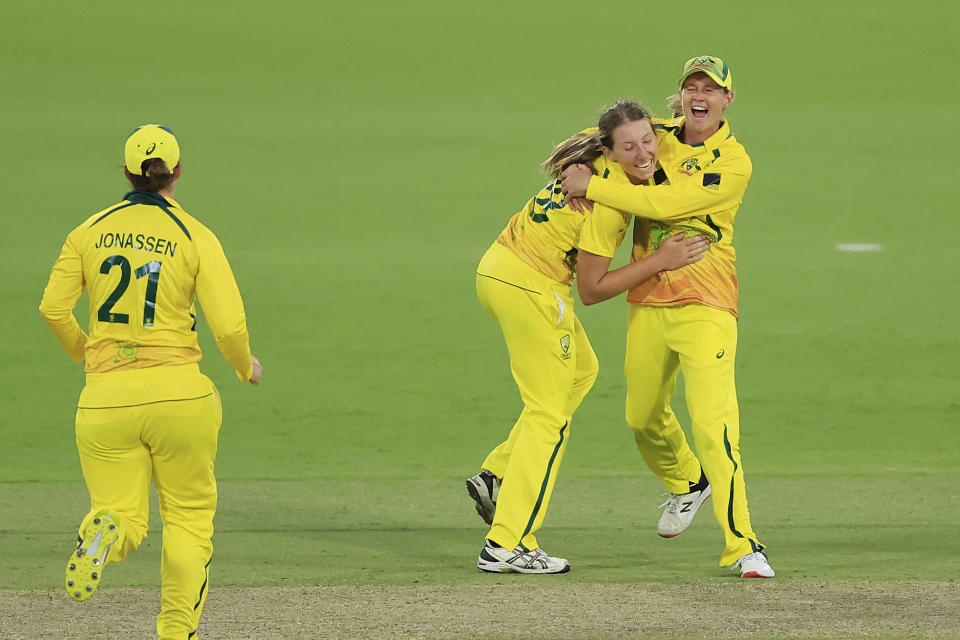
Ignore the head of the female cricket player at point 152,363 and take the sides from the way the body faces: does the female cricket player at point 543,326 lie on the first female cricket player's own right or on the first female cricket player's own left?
on the first female cricket player's own right

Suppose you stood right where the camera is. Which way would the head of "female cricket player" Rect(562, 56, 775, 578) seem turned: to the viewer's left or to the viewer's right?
to the viewer's left

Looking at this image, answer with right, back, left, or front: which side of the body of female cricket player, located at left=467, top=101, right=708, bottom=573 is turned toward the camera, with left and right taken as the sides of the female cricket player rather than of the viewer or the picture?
right

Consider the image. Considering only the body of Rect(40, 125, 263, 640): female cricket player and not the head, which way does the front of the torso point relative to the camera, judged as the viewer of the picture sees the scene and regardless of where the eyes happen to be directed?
away from the camera

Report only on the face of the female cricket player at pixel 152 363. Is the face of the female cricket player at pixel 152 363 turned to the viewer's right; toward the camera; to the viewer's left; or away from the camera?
away from the camera

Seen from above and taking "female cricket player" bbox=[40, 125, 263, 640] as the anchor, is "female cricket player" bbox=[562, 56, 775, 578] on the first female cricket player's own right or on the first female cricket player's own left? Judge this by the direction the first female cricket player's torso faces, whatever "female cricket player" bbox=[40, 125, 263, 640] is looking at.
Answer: on the first female cricket player's own right

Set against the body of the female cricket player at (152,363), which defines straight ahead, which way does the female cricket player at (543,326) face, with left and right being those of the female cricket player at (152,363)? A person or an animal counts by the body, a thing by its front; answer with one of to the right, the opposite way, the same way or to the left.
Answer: to the right

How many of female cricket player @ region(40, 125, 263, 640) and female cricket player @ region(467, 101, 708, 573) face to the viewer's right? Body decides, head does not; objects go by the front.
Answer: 1

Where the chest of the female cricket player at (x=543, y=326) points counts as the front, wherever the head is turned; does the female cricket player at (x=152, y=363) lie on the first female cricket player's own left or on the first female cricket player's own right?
on the first female cricket player's own right

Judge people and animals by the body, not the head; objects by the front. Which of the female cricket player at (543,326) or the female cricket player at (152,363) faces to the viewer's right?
the female cricket player at (543,326)
